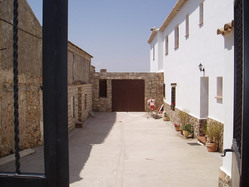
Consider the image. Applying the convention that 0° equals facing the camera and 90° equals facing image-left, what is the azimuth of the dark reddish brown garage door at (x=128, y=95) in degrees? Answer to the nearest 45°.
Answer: approximately 0°

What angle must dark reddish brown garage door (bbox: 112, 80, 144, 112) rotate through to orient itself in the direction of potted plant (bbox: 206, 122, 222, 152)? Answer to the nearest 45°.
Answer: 0° — it already faces it

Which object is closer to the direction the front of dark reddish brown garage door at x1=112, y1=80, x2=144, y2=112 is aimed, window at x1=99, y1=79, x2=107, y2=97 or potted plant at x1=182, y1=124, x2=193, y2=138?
the potted plant

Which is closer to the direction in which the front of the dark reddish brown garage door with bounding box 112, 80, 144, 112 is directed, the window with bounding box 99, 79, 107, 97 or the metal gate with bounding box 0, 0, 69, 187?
the metal gate

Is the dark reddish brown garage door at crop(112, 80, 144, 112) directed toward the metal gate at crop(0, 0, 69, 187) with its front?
yes

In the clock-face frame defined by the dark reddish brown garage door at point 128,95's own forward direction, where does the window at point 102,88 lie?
The window is roughly at 3 o'clock from the dark reddish brown garage door.

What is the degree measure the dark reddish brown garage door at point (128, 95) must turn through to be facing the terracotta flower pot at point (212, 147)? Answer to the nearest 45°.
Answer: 0° — it already faces it

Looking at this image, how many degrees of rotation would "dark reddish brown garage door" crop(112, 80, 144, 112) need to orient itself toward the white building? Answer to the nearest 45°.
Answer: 0° — it already faces it
